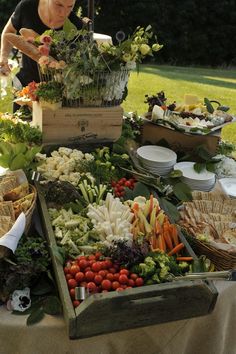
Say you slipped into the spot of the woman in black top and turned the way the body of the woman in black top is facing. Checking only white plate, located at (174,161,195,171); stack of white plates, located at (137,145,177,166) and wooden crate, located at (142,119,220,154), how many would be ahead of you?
3

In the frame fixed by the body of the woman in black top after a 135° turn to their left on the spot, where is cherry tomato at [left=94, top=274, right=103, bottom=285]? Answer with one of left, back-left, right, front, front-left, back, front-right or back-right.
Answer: back

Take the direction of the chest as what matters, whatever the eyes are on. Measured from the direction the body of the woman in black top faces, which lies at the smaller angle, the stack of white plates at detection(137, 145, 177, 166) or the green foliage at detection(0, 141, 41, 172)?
the stack of white plates

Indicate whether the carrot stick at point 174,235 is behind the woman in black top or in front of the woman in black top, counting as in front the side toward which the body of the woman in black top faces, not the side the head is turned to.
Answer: in front

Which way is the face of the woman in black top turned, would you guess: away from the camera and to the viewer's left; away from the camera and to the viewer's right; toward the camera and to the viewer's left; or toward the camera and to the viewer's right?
toward the camera and to the viewer's right

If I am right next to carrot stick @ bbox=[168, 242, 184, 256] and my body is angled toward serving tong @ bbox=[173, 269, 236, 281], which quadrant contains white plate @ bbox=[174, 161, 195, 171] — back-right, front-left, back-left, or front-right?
back-left

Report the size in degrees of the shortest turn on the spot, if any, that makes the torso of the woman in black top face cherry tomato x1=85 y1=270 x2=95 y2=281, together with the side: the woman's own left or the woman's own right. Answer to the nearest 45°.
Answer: approximately 45° to the woman's own right

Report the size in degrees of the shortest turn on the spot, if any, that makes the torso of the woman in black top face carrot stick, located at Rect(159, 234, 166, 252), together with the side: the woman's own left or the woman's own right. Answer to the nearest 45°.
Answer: approximately 45° to the woman's own right

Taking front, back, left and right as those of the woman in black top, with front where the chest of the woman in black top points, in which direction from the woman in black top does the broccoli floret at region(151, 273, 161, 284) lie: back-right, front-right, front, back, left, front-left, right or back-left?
front-right

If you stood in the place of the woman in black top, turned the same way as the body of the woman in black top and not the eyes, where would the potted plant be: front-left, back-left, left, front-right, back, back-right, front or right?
front-right

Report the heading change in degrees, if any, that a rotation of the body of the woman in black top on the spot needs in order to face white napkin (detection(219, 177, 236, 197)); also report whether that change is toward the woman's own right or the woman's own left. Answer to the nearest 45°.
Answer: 0° — they already face it

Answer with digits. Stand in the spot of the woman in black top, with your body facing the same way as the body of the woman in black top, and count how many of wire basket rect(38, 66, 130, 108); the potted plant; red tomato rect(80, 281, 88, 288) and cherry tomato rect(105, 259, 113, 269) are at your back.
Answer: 0

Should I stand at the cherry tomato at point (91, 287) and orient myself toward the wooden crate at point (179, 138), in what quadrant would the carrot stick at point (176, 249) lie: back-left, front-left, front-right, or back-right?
front-right

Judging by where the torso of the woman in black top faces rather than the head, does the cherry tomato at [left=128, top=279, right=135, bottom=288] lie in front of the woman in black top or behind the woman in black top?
in front

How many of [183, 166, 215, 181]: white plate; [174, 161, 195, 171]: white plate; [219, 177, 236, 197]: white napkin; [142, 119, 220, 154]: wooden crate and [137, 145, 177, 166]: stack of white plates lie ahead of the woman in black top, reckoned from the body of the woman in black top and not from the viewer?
5

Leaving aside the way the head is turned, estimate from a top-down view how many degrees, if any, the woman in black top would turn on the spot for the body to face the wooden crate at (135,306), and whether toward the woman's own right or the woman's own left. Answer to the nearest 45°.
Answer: approximately 45° to the woman's own right

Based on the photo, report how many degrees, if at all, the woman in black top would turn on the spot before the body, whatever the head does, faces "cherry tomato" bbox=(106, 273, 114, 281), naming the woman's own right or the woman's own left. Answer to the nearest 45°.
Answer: approximately 45° to the woman's own right

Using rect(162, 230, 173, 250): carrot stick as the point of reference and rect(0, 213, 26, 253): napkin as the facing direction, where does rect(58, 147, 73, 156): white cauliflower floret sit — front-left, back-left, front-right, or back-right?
front-right

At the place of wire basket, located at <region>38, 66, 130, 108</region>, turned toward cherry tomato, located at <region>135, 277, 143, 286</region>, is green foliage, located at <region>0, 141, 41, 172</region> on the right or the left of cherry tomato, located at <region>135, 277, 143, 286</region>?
right

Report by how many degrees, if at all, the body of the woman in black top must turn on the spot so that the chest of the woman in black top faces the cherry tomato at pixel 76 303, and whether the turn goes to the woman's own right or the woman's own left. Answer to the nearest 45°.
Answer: approximately 45° to the woman's own right
